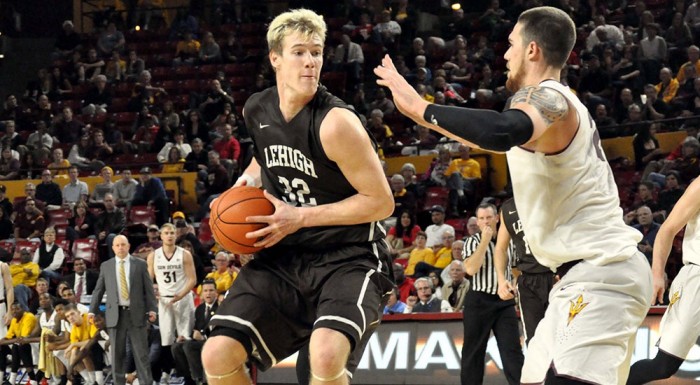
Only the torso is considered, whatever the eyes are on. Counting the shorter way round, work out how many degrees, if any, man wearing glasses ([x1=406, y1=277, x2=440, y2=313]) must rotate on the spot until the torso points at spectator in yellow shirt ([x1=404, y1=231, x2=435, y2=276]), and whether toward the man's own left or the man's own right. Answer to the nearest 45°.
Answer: approximately 180°

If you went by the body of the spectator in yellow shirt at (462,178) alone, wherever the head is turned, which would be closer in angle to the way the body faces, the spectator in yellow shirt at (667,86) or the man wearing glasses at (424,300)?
the man wearing glasses

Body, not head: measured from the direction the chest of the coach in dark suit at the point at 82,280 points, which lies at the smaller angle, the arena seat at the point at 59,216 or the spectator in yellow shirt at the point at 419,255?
the spectator in yellow shirt

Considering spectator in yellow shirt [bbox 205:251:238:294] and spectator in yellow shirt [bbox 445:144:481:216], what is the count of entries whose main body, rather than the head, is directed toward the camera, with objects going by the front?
2

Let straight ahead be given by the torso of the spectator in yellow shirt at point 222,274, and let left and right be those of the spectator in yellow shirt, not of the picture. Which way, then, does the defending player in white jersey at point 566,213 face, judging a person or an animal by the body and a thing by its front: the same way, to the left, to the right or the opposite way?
to the right

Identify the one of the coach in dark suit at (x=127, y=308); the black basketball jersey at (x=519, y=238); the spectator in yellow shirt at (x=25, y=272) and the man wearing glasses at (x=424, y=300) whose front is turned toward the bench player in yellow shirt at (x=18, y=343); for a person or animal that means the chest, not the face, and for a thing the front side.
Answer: the spectator in yellow shirt at (x=25, y=272)

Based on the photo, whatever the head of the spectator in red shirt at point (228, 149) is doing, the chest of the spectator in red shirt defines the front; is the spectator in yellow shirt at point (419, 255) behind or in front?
in front

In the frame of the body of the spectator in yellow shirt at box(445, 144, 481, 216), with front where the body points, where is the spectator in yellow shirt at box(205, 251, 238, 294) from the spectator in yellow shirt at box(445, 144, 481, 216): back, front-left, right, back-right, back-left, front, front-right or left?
front-right

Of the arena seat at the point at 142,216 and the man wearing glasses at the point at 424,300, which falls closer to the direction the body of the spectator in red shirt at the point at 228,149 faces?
the man wearing glasses

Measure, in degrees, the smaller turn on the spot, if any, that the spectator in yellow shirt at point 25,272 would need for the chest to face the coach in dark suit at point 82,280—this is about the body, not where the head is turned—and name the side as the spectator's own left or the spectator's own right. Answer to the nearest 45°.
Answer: approximately 45° to the spectator's own left
